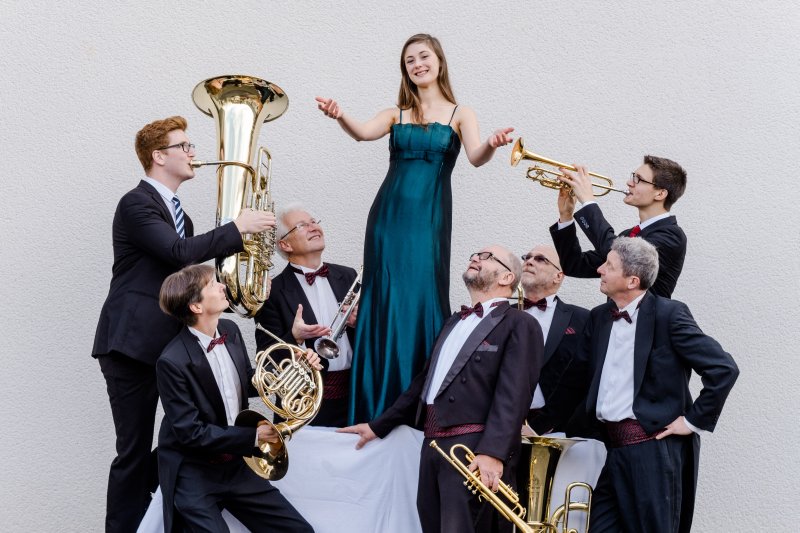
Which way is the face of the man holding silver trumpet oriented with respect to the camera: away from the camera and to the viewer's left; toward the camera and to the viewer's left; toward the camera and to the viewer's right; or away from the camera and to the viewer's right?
toward the camera and to the viewer's right

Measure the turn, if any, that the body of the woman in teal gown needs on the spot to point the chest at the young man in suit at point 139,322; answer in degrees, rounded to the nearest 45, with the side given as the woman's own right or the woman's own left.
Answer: approximately 90° to the woman's own right

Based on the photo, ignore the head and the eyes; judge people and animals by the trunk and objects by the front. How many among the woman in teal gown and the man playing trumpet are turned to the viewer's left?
1

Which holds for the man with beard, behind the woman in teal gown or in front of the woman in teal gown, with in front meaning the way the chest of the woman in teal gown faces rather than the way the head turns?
in front

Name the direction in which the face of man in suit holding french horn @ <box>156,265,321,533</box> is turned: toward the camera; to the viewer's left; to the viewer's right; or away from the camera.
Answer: to the viewer's right

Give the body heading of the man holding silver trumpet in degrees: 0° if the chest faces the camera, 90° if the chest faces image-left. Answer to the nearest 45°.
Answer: approximately 315°

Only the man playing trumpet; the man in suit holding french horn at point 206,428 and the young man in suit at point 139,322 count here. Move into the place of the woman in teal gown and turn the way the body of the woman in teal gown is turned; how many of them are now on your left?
1

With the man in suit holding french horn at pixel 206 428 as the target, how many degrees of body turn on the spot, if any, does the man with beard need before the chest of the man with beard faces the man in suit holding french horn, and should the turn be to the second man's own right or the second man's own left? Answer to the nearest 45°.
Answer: approximately 45° to the second man's own right

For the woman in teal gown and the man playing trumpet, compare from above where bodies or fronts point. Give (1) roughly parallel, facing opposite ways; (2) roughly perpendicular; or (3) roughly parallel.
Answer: roughly perpendicular

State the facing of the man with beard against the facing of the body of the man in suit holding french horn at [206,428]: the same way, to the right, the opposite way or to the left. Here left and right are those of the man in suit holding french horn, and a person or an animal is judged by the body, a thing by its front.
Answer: to the right

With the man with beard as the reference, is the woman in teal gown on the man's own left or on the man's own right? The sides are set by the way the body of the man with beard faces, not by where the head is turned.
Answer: on the man's own right

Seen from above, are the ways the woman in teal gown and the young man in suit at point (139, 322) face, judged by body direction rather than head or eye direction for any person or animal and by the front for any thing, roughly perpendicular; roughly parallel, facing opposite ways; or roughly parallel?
roughly perpendicular

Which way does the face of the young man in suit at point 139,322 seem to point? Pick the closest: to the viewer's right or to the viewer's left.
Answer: to the viewer's right

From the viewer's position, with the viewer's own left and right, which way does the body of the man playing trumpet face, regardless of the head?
facing to the left of the viewer

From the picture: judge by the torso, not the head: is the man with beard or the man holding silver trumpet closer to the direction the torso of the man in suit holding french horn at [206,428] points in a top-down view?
the man with beard
